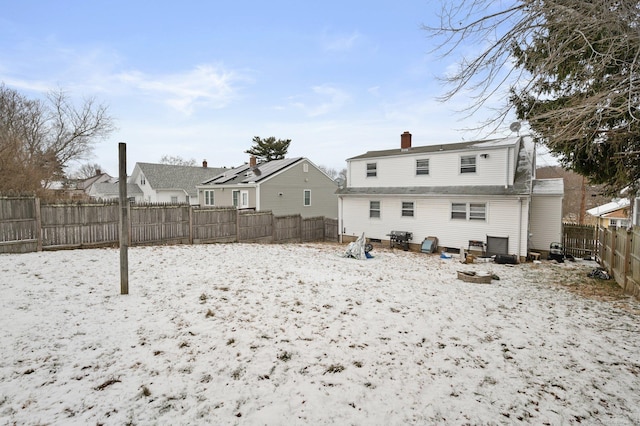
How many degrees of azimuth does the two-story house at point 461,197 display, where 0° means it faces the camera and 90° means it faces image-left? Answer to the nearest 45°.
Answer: approximately 180°

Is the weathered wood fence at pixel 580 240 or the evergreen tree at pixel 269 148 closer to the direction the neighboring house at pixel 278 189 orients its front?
the evergreen tree

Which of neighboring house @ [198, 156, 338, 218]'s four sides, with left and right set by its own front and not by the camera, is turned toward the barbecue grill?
right

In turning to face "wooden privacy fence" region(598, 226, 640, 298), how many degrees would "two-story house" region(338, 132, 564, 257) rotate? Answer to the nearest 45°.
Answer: approximately 135° to its right

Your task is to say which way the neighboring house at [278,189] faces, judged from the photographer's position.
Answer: facing away from the viewer and to the right of the viewer

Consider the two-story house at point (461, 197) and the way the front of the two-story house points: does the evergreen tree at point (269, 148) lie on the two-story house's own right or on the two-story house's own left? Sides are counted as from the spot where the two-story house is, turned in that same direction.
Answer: on the two-story house's own left

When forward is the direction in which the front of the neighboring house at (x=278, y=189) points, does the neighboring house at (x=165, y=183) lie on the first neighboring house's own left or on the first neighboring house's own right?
on the first neighboring house's own left

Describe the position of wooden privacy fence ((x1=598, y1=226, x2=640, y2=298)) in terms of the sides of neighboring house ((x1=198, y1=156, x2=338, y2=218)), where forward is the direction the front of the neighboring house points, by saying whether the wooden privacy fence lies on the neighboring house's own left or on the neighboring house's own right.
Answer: on the neighboring house's own right

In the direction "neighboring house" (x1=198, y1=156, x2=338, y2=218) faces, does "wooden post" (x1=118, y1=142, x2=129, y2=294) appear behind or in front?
behind

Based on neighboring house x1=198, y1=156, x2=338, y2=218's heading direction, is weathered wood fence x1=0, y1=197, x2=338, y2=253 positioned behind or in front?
behind
